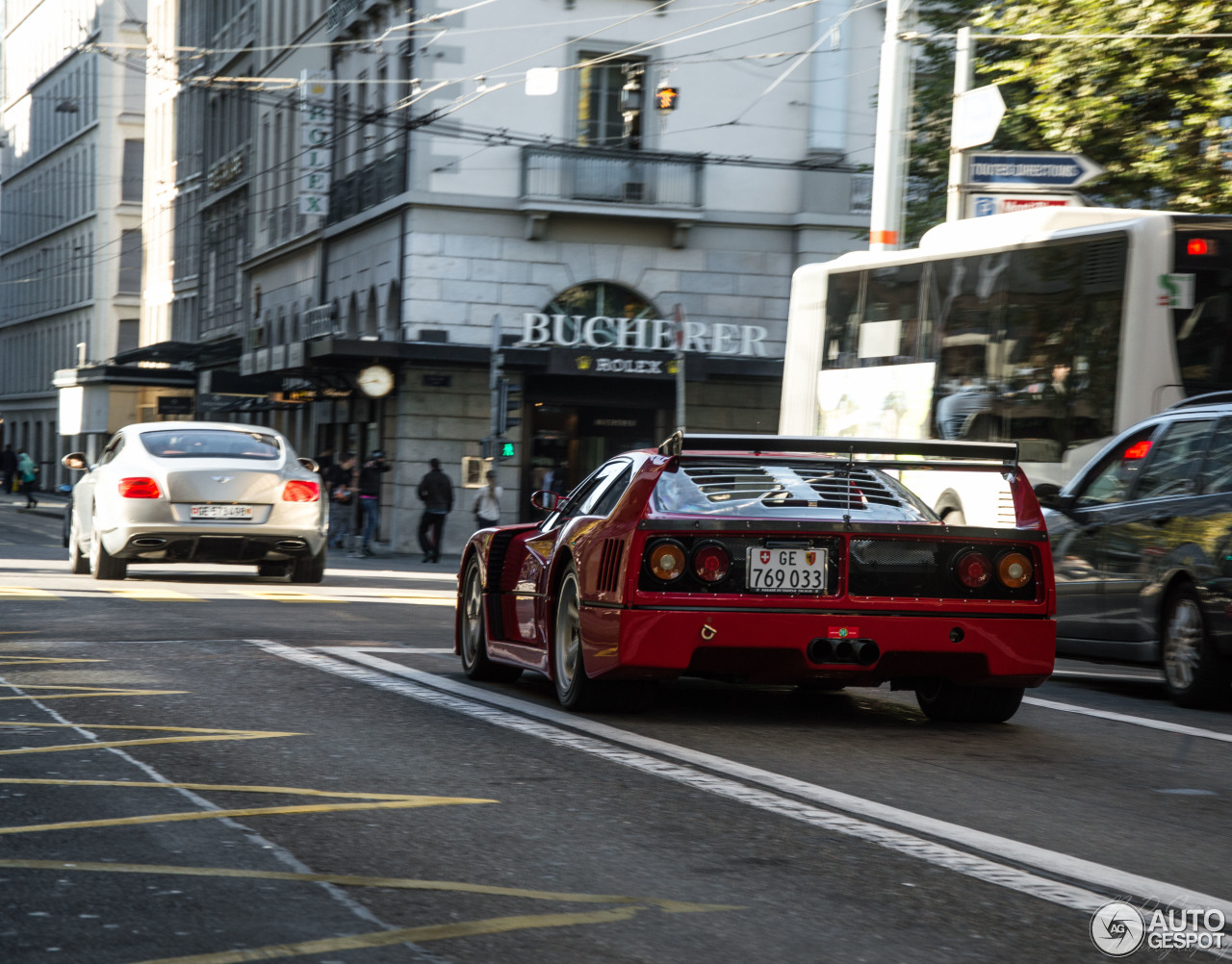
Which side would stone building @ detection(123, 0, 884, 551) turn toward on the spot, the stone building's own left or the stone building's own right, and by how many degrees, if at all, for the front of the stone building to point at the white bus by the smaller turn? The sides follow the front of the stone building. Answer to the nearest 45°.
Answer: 0° — it already faces it

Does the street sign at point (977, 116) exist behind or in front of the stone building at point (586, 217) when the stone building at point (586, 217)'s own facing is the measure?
in front

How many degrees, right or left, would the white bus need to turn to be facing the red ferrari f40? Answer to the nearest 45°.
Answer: approximately 135° to its left

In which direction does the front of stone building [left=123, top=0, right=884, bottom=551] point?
toward the camera

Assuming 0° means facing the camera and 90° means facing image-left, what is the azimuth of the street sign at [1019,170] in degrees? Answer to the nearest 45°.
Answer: approximately 0°

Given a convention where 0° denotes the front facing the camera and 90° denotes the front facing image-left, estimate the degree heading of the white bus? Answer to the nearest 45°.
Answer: approximately 135°

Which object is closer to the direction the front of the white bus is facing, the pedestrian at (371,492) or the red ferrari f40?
the pedestrian

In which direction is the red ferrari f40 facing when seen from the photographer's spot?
facing away from the viewer and to the left of the viewer
